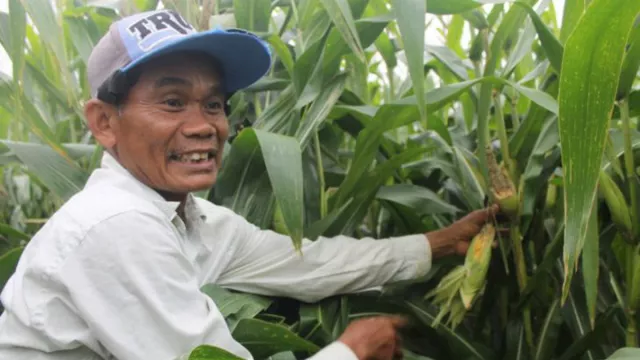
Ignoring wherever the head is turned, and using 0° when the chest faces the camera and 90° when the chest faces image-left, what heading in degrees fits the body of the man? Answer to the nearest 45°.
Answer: approximately 315°

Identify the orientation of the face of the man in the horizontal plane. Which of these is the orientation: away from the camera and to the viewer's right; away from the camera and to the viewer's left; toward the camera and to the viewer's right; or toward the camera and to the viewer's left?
toward the camera and to the viewer's right
